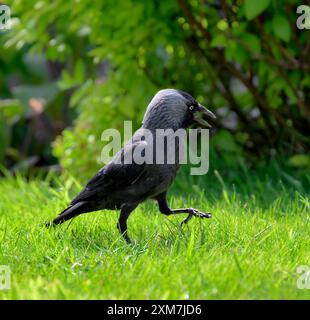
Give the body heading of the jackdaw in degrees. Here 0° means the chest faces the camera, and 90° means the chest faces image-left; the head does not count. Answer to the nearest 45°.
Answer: approximately 270°
